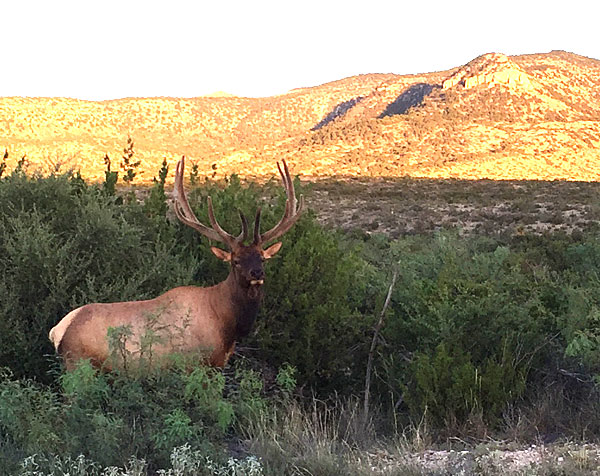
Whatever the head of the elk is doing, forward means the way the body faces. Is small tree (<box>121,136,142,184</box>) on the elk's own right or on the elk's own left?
on the elk's own left

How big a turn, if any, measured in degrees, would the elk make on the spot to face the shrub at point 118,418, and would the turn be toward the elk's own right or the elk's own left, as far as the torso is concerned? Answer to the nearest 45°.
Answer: approximately 135° to the elk's own right

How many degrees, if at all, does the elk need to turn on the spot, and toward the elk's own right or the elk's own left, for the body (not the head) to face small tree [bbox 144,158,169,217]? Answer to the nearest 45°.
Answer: approximately 90° to the elk's own left

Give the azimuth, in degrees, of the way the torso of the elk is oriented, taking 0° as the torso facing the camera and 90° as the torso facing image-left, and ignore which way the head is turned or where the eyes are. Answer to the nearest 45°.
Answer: approximately 270°

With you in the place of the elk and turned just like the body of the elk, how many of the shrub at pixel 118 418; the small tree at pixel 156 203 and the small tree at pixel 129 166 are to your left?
2
